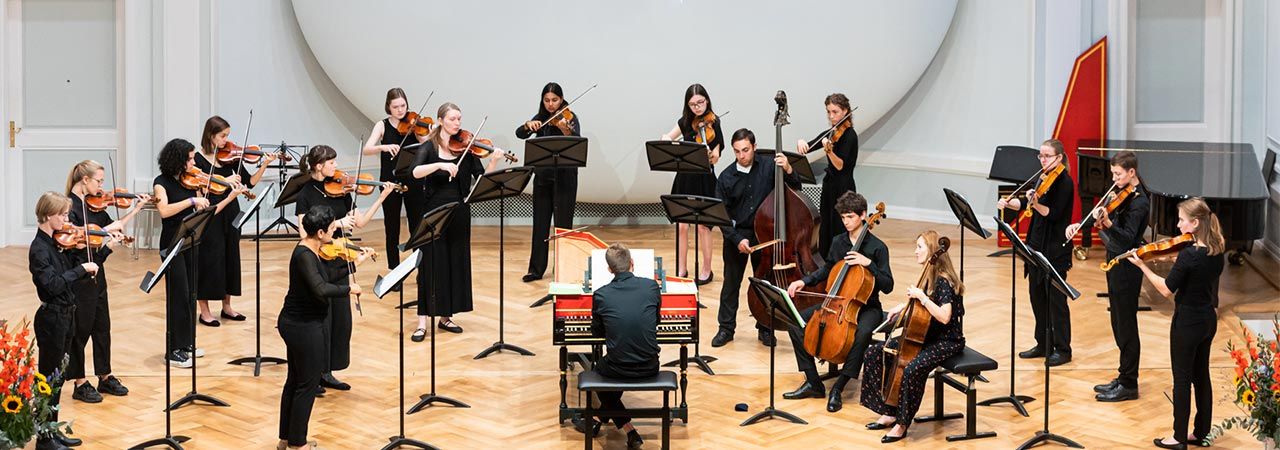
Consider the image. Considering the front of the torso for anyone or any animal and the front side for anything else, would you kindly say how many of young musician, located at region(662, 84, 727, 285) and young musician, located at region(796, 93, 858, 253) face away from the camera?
0

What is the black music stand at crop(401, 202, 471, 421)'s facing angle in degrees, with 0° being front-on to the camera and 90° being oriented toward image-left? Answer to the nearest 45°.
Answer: approximately 135°

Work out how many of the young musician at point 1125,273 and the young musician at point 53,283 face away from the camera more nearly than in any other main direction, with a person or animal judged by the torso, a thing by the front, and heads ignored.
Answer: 0

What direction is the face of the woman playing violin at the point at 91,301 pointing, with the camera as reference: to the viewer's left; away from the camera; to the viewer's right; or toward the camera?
to the viewer's right

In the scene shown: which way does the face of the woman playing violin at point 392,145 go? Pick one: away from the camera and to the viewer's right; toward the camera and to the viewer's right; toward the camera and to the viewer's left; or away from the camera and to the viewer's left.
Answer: toward the camera and to the viewer's right

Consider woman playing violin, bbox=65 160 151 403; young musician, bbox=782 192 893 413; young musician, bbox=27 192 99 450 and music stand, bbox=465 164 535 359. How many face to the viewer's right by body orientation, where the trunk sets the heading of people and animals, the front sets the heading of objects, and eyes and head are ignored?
2

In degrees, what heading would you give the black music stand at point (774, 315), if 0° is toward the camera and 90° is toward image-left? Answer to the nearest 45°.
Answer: approximately 225°

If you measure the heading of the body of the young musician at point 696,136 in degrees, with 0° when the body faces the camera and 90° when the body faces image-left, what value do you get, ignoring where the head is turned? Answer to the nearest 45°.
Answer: approximately 0°

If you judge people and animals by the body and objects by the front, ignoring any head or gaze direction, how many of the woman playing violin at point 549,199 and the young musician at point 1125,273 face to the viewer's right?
0

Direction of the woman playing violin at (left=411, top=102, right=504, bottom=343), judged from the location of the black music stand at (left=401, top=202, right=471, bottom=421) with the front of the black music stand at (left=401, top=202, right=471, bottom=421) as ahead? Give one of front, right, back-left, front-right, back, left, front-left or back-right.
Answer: front-right

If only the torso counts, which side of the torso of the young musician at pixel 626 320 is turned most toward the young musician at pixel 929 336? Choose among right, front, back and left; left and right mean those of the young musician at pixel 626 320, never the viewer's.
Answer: right
